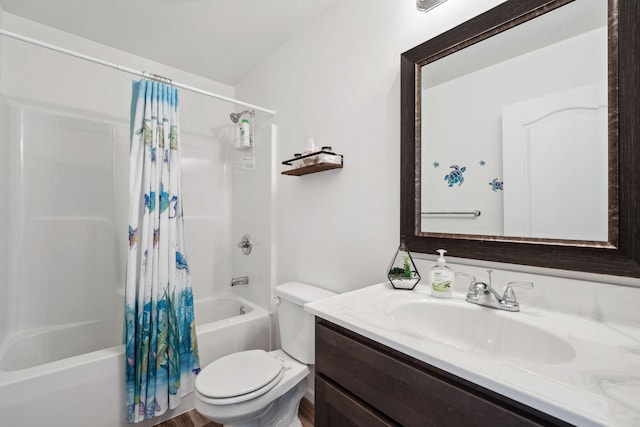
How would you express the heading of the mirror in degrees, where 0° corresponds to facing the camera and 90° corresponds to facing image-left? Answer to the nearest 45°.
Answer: approximately 45°

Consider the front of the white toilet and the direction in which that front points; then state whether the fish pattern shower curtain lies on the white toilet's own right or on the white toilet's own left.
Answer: on the white toilet's own right

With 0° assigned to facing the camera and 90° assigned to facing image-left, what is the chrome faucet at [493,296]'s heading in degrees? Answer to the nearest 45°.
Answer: approximately 45°

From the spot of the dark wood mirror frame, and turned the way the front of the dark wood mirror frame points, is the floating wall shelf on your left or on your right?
on your right

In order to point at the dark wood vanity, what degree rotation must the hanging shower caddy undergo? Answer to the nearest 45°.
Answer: approximately 45° to its left

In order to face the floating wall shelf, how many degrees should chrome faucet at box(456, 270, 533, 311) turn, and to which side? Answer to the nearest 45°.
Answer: approximately 45° to its right

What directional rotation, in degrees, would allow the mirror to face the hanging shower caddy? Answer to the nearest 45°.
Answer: approximately 45° to its right
